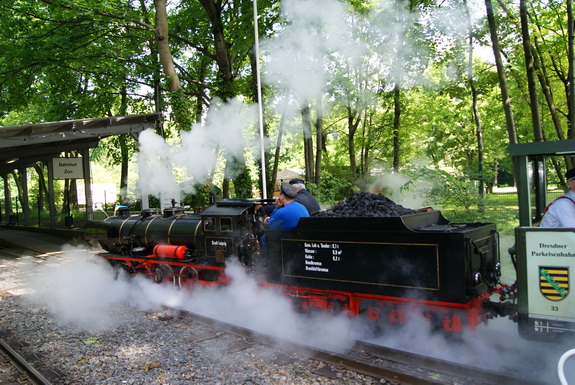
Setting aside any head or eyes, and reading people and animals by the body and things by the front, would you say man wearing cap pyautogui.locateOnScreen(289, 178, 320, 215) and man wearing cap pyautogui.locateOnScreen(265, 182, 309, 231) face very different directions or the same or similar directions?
same or similar directions

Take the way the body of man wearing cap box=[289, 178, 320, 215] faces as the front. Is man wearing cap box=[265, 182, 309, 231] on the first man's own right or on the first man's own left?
on the first man's own left

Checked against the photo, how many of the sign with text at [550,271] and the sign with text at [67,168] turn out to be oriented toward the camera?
2

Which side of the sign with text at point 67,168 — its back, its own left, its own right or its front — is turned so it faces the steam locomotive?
front

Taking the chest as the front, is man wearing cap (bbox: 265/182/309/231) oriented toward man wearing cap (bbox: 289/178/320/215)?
no

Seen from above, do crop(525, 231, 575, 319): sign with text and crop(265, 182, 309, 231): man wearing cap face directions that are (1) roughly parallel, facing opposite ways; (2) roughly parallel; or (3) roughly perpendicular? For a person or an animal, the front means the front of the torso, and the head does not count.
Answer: roughly perpendicular

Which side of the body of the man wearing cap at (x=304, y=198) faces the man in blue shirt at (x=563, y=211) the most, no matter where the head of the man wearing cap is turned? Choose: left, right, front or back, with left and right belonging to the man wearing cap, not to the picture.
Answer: back

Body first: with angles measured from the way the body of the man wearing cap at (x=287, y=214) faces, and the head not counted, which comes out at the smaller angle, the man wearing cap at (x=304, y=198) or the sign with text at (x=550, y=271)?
the man wearing cap

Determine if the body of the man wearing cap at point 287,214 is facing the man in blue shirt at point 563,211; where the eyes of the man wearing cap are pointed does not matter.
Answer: no

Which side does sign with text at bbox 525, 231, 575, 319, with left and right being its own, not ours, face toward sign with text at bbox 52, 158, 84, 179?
right

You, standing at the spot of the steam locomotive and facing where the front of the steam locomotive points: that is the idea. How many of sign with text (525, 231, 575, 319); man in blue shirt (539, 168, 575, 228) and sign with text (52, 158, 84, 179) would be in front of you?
1

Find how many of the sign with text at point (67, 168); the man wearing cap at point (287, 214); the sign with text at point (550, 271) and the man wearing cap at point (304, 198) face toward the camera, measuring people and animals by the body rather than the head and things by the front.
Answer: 2

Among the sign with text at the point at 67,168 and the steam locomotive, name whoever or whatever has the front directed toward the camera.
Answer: the sign with text

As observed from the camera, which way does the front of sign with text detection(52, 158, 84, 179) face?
facing the viewer

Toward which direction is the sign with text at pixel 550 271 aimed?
toward the camera

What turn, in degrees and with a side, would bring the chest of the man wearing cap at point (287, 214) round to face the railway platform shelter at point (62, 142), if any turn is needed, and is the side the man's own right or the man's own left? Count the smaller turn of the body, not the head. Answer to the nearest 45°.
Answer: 0° — they already face it

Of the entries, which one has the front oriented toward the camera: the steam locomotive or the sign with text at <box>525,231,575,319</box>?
the sign with text

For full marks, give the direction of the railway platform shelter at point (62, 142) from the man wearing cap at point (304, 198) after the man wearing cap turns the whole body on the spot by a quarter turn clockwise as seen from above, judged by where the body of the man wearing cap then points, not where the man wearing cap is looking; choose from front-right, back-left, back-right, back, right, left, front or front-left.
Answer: left

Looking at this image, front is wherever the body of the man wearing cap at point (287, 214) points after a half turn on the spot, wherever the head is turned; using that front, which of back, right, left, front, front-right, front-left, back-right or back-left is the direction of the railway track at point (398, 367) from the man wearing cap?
front
